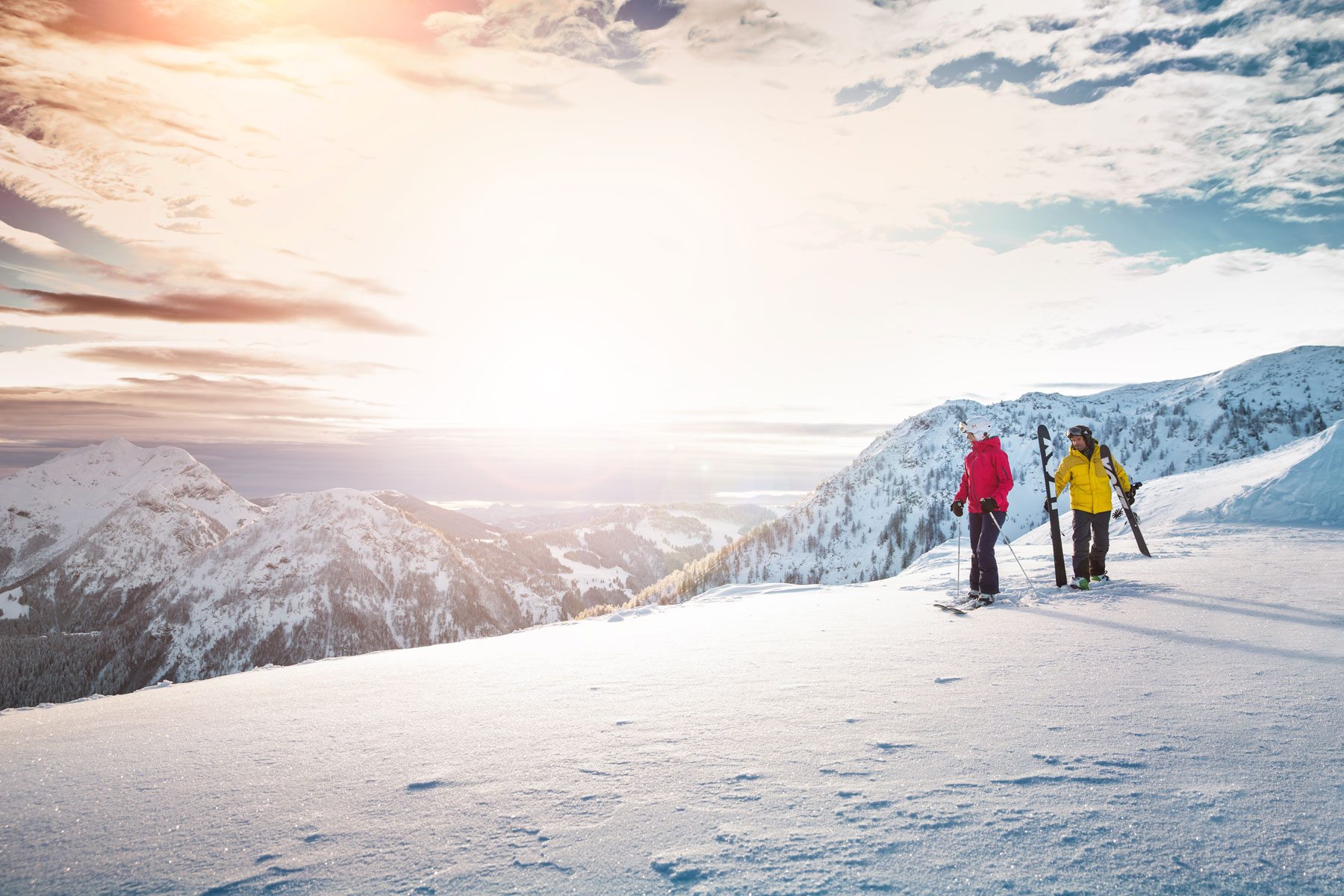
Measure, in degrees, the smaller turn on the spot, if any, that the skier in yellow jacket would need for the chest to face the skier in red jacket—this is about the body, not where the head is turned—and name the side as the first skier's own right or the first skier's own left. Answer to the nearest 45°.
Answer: approximately 45° to the first skier's own right

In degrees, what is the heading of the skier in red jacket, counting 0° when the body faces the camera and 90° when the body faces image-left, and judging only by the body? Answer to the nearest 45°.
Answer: approximately 45°

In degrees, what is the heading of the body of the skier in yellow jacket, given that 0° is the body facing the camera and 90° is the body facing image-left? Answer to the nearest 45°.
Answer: approximately 0°

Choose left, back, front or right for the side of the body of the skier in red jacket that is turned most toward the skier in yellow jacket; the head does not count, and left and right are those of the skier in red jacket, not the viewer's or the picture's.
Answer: back
